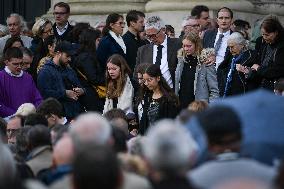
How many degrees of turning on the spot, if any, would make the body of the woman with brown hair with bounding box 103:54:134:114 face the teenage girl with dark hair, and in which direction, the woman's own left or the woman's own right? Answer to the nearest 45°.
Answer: approximately 90° to the woman's own left

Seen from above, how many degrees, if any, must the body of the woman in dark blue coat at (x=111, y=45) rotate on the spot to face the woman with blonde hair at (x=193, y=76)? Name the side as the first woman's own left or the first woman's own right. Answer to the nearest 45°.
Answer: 0° — they already face them

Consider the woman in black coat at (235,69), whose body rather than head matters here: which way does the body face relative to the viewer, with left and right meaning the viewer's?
facing the viewer and to the left of the viewer

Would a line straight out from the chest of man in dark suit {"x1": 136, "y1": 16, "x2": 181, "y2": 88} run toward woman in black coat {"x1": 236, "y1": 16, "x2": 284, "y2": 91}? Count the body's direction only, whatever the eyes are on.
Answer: no

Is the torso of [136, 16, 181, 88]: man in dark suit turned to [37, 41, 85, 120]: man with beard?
no

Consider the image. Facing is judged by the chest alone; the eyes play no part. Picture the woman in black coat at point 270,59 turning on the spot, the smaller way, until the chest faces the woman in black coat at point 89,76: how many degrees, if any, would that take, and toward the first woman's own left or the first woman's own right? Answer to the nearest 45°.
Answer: approximately 45° to the first woman's own right

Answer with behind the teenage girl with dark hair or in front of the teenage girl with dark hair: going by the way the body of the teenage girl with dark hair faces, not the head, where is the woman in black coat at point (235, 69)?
behind

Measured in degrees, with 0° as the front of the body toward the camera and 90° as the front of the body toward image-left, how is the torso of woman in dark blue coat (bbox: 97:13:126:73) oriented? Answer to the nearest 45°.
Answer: approximately 315°

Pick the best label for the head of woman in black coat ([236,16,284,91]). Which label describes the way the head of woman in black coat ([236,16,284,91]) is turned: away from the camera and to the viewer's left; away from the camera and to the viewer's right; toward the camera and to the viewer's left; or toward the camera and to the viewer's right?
toward the camera and to the viewer's left

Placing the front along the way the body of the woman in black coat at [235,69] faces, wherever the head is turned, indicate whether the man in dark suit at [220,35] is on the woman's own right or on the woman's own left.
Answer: on the woman's own right

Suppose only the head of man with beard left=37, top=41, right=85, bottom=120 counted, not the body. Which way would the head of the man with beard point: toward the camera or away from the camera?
toward the camera
